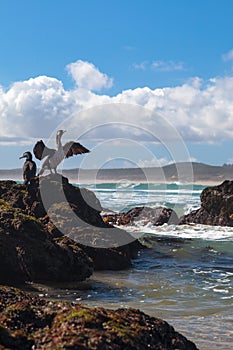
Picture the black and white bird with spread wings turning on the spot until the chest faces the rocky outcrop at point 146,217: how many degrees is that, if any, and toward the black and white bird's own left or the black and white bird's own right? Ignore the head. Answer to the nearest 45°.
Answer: approximately 90° to the black and white bird's own left

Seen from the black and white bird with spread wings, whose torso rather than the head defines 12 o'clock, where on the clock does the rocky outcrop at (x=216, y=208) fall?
The rocky outcrop is roughly at 9 o'clock from the black and white bird with spread wings.

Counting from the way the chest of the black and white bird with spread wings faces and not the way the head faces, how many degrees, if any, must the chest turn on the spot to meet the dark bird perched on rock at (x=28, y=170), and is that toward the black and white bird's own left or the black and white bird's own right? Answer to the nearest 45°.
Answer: approximately 135° to the black and white bird's own right

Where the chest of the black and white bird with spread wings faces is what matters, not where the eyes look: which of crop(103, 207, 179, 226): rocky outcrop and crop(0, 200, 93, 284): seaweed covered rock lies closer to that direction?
the seaweed covered rock

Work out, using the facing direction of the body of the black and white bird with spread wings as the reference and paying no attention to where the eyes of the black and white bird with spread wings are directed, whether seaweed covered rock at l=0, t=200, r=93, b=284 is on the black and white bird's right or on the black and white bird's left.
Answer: on the black and white bird's right

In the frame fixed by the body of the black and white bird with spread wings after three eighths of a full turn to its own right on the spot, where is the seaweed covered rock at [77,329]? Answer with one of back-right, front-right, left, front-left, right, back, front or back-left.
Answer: left

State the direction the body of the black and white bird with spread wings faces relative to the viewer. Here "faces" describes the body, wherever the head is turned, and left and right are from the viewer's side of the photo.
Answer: facing the viewer and to the right of the viewer
